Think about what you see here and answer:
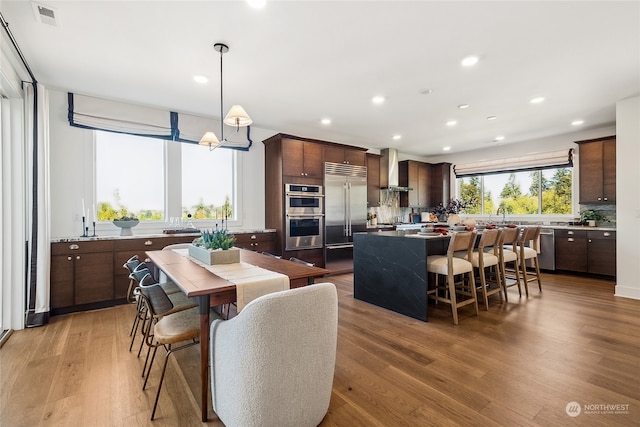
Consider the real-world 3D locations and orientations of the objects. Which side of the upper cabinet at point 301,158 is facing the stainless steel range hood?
left

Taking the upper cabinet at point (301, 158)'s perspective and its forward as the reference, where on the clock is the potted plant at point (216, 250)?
The potted plant is roughly at 2 o'clock from the upper cabinet.

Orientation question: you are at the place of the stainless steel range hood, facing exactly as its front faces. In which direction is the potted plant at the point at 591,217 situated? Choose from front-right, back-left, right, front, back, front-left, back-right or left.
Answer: front-left

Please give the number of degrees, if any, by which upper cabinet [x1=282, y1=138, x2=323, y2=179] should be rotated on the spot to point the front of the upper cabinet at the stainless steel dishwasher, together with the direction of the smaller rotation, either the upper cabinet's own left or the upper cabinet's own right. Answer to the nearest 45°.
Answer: approximately 45° to the upper cabinet's own left

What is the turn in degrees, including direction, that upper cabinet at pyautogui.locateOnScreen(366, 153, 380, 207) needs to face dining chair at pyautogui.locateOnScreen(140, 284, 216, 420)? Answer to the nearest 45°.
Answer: approximately 45° to its right

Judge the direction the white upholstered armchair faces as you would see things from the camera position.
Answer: facing away from the viewer and to the left of the viewer

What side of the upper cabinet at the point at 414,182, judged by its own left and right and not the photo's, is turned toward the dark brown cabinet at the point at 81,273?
right

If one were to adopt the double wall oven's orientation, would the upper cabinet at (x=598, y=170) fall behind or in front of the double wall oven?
in front

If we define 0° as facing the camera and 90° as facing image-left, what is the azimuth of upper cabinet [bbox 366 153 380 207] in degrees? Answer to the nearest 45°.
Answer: approximately 315°

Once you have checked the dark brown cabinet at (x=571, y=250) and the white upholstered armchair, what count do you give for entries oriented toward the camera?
1
